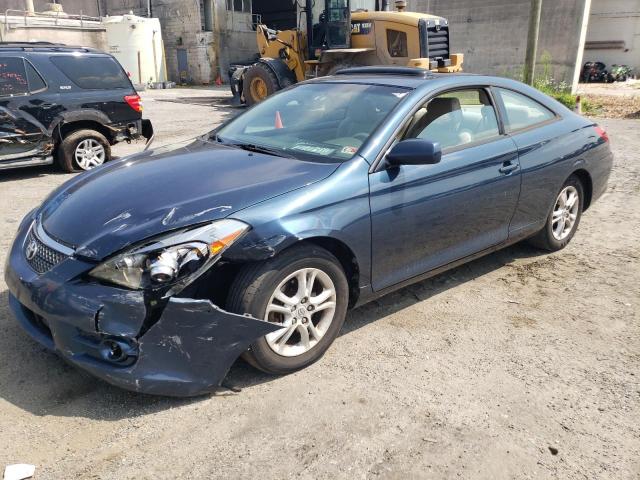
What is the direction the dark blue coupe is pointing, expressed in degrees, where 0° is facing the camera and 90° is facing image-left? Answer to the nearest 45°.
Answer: approximately 45°

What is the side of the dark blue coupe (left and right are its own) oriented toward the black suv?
right

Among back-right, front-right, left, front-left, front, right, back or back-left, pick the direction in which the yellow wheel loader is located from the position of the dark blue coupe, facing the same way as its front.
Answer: back-right
